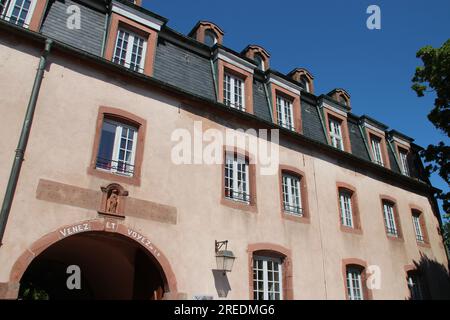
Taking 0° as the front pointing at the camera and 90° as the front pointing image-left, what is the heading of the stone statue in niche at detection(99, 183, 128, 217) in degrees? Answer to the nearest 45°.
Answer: approximately 0°
